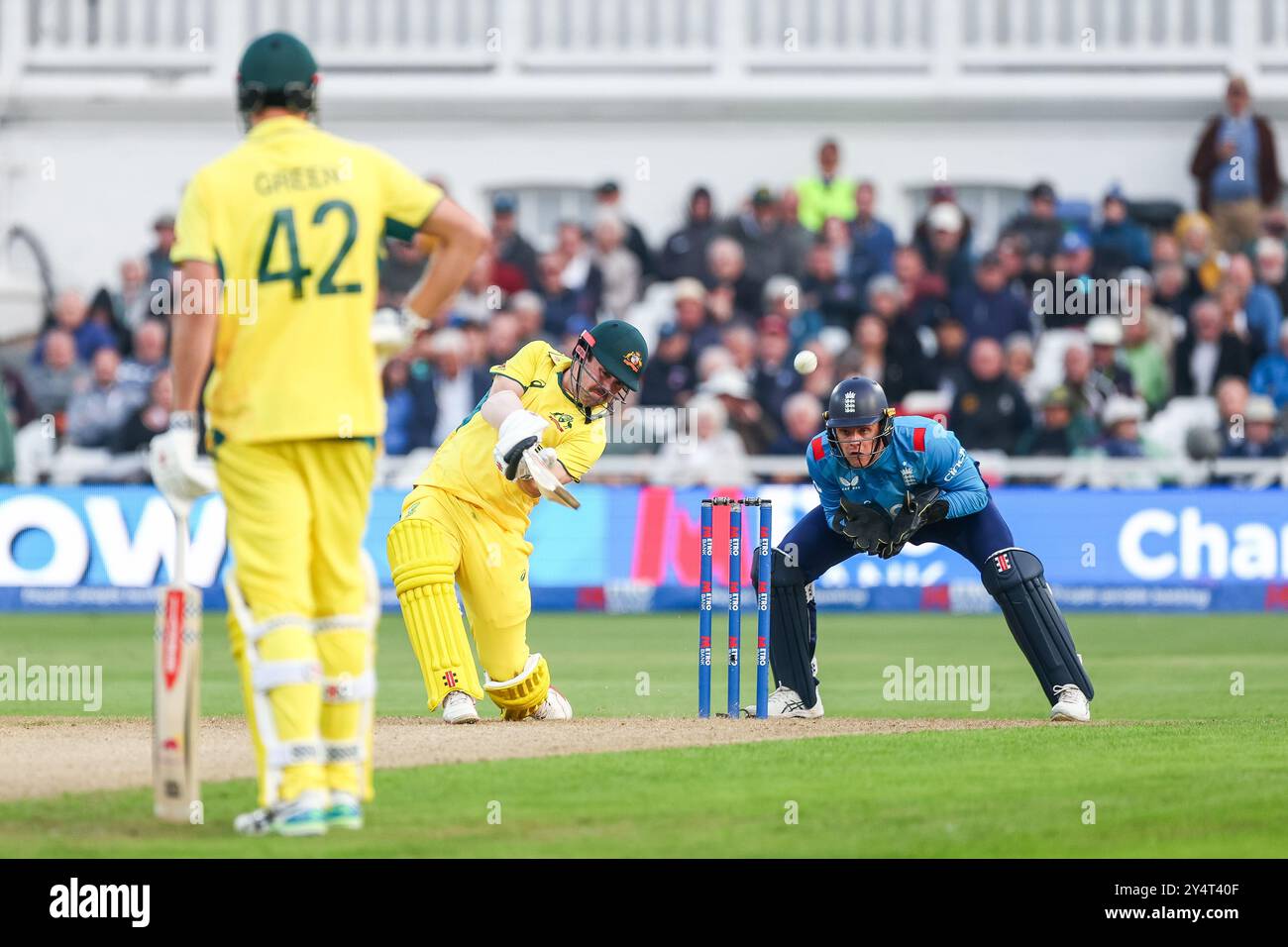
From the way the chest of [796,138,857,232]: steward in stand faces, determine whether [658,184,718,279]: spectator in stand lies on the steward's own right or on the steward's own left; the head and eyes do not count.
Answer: on the steward's own right

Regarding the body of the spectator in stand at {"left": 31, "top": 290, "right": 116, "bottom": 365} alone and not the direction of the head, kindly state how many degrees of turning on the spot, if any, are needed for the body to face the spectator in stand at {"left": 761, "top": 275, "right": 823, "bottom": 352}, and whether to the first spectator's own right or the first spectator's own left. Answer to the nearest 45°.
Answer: approximately 90° to the first spectator's own left

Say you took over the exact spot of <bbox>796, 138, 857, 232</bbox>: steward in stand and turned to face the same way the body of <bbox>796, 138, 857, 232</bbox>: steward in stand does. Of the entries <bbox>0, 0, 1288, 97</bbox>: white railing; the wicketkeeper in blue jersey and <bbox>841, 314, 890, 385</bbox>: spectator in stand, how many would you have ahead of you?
2

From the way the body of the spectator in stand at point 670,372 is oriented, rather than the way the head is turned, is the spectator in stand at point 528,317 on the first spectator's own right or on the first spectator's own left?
on the first spectator's own right

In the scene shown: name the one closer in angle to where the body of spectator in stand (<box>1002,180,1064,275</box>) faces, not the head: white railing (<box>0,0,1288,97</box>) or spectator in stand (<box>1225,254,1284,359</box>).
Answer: the spectator in stand

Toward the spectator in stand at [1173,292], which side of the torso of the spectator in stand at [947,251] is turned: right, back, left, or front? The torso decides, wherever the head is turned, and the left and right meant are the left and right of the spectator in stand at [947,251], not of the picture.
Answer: left

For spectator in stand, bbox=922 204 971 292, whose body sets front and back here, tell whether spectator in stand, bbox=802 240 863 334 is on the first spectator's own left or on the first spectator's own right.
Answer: on the first spectator's own right

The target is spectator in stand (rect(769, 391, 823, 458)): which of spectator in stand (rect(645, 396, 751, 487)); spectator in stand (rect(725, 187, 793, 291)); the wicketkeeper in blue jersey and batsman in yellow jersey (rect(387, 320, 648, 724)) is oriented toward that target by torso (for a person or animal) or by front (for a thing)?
spectator in stand (rect(725, 187, 793, 291))

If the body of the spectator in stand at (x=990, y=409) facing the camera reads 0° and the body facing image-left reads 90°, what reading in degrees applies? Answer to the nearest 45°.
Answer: approximately 0°
